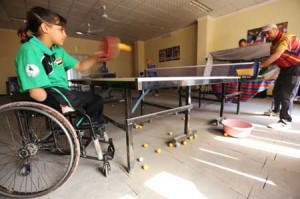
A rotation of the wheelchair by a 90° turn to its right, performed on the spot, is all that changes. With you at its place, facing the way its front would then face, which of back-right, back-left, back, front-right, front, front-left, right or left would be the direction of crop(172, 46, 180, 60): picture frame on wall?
back-left

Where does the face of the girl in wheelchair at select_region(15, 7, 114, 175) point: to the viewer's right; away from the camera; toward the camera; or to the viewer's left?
to the viewer's right

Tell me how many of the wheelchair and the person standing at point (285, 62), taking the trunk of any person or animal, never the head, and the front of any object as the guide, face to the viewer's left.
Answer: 1

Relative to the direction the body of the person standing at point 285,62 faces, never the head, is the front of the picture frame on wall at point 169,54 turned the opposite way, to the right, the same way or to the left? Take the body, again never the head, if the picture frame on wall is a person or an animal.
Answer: to the left

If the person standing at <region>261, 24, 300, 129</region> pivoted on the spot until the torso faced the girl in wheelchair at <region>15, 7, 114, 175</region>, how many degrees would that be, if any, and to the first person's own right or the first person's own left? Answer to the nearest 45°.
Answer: approximately 45° to the first person's own left

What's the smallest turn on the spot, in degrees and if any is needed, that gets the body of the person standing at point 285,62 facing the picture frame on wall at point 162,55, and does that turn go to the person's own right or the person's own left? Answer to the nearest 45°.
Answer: approximately 45° to the person's own right

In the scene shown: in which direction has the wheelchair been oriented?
to the viewer's right

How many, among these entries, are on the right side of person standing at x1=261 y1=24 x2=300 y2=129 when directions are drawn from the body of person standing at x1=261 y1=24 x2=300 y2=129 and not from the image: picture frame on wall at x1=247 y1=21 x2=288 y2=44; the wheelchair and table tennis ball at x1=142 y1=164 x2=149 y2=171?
1

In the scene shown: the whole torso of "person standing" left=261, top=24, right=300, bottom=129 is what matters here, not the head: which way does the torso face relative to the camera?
to the viewer's left

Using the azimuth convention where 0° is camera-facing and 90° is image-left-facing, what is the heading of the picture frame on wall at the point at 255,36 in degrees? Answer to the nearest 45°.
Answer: approximately 45°

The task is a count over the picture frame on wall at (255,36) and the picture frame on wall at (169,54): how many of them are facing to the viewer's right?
0
